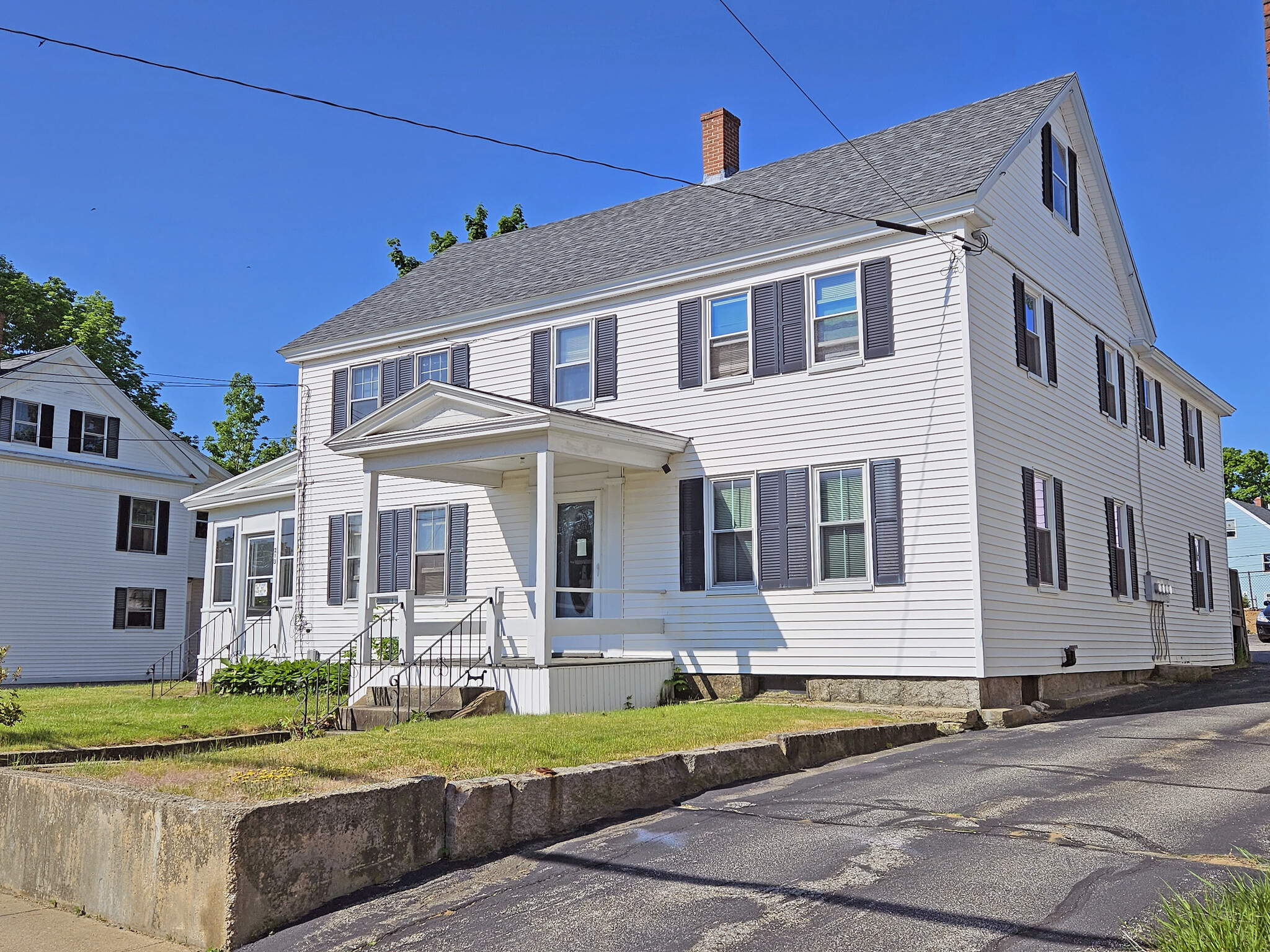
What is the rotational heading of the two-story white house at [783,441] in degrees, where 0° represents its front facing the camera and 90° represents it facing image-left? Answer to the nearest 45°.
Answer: approximately 45°

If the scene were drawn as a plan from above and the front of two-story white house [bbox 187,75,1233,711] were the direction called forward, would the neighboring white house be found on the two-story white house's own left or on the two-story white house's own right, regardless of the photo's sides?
on the two-story white house's own right

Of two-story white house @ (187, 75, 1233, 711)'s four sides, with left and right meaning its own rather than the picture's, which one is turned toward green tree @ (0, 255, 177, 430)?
right

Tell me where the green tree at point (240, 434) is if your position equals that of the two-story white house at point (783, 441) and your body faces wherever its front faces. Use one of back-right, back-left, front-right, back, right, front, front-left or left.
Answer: right
